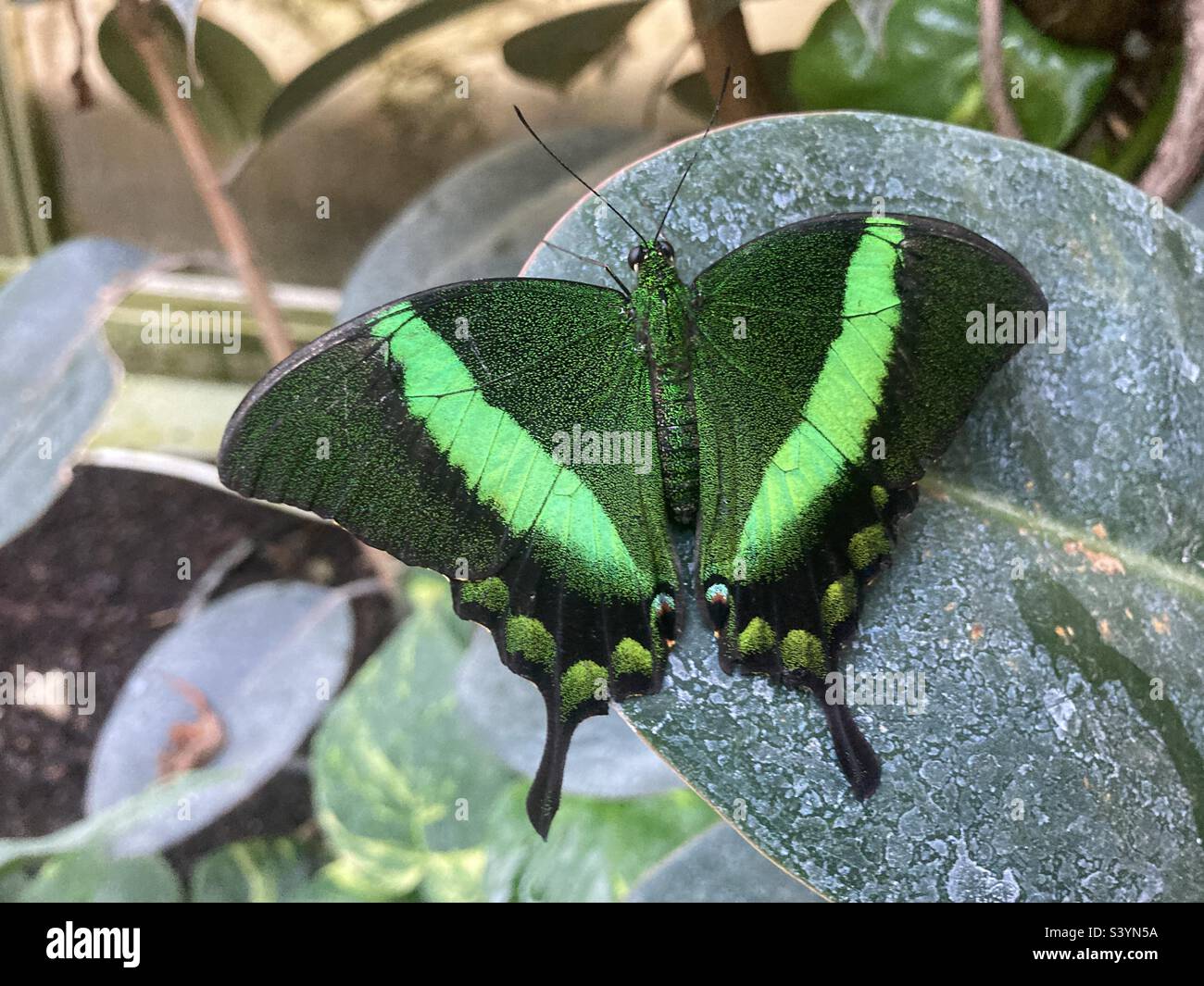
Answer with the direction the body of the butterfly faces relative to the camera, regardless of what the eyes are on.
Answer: away from the camera

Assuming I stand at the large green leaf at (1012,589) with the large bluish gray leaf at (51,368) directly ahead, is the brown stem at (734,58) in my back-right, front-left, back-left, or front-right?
front-right
